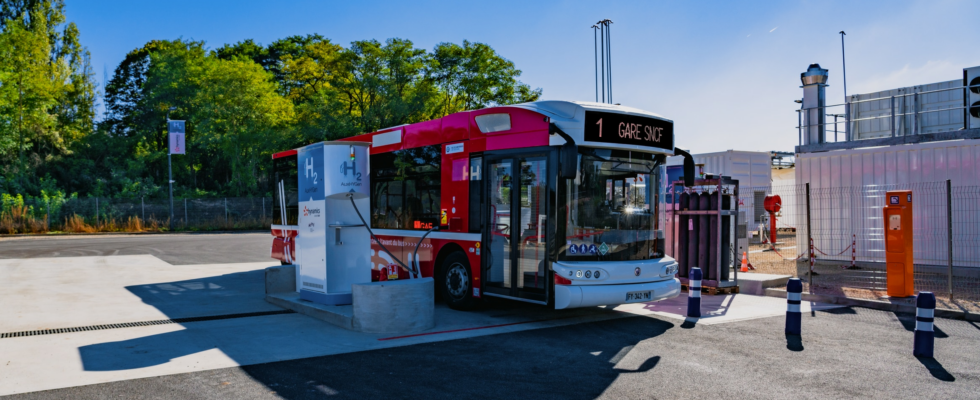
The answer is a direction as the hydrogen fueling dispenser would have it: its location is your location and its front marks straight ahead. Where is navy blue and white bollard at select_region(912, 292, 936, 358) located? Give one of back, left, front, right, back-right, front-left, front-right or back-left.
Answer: front

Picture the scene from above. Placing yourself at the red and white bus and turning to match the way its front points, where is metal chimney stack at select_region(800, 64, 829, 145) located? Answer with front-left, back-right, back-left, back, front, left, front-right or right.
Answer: left

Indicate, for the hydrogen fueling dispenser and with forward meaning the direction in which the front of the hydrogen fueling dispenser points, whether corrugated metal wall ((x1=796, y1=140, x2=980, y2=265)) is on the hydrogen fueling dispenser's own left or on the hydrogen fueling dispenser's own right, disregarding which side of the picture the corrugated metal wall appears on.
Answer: on the hydrogen fueling dispenser's own left

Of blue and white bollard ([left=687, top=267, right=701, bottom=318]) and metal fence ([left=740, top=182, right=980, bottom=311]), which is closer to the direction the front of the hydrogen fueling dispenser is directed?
the blue and white bollard

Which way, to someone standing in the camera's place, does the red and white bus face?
facing the viewer and to the right of the viewer

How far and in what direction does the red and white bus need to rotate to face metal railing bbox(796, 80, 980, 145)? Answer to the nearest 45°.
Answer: approximately 90° to its left

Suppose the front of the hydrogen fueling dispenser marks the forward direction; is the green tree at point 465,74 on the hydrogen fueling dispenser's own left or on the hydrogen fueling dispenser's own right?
on the hydrogen fueling dispenser's own left

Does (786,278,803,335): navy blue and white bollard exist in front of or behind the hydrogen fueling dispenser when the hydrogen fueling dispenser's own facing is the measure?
in front

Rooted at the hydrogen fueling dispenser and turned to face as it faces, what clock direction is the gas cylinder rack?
The gas cylinder rack is roughly at 10 o'clock from the hydrogen fueling dispenser.

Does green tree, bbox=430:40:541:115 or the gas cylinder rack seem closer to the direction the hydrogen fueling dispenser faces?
the gas cylinder rack

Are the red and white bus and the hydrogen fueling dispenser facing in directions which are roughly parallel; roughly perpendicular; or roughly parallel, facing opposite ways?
roughly parallel

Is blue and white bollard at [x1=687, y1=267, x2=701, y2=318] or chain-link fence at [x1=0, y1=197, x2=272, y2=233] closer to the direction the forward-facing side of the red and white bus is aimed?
the blue and white bollard

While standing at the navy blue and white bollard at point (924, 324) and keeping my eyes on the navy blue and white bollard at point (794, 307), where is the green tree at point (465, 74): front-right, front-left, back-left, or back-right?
front-right

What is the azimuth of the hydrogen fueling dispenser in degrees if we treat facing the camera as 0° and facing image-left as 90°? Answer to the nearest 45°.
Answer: approximately 315°

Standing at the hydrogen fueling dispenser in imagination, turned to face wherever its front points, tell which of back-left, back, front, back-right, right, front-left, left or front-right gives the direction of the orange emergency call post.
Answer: front-left

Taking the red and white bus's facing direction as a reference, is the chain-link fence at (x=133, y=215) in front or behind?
behind

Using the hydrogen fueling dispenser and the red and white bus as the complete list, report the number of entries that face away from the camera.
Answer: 0

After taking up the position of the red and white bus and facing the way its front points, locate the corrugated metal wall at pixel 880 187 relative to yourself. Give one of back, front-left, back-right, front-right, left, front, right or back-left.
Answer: left
